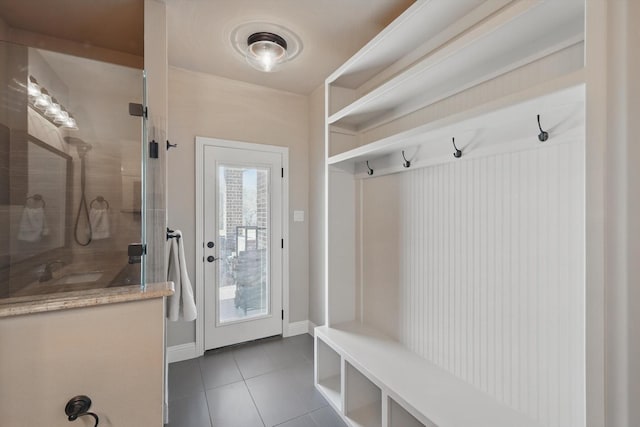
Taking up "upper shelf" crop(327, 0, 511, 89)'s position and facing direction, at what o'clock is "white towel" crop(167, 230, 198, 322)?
The white towel is roughly at 1 o'clock from the upper shelf.

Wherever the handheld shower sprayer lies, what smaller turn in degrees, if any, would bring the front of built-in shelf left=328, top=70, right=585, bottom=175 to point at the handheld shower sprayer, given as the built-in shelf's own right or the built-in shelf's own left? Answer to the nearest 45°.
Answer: approximately 45° to the built-in shelf's own right

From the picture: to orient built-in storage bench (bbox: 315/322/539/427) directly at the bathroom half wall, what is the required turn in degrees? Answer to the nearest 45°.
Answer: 0° — it already faces it

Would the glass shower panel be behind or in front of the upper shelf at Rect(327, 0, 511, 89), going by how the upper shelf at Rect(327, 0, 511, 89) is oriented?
in front

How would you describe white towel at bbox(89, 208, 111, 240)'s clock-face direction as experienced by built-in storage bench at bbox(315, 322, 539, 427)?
The white towel is roughly at 1 o'clock from the built-in storage bench.

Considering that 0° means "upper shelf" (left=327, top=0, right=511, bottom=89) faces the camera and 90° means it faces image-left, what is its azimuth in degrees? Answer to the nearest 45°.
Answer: approximately 45°

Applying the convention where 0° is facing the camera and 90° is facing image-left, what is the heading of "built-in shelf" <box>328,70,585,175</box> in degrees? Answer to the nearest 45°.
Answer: approximately 45°

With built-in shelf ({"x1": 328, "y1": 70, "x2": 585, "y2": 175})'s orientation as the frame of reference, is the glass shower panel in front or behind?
in front
